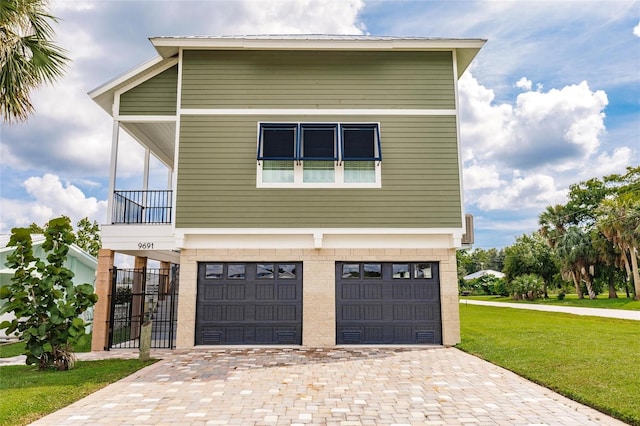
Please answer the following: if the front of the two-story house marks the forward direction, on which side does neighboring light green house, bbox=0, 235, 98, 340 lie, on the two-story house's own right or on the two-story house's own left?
on the two-story house's own right

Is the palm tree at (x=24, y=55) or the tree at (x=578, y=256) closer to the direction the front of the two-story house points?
the palm tree

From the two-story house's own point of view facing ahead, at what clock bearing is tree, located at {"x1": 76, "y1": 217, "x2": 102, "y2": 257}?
The tree is roughly at 5 o'clock from the two-story house.

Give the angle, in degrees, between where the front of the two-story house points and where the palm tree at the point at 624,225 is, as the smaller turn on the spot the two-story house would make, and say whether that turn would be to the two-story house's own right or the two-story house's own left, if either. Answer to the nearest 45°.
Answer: approximately 135° to the two-story house's own left

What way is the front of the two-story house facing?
toward the camera

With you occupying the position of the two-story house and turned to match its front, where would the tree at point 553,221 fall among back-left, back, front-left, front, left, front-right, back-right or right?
back-left

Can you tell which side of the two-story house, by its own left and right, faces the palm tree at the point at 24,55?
right

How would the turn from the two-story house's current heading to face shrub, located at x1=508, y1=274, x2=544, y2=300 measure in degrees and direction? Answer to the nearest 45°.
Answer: approximately 135° to its left
